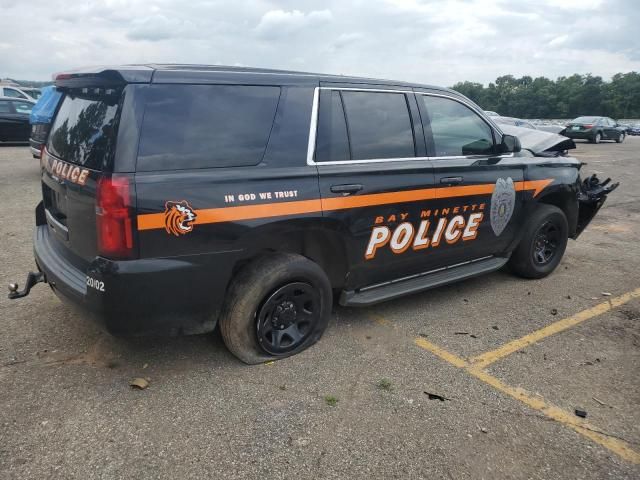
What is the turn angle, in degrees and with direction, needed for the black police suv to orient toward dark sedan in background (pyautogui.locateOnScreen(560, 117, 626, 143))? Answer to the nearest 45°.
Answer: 0° — it already faces it

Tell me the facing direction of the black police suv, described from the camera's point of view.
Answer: facing away from the viewer and to the right of the viewer

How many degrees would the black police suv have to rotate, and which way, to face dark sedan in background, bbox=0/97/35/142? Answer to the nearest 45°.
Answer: approximately 90° to its left
